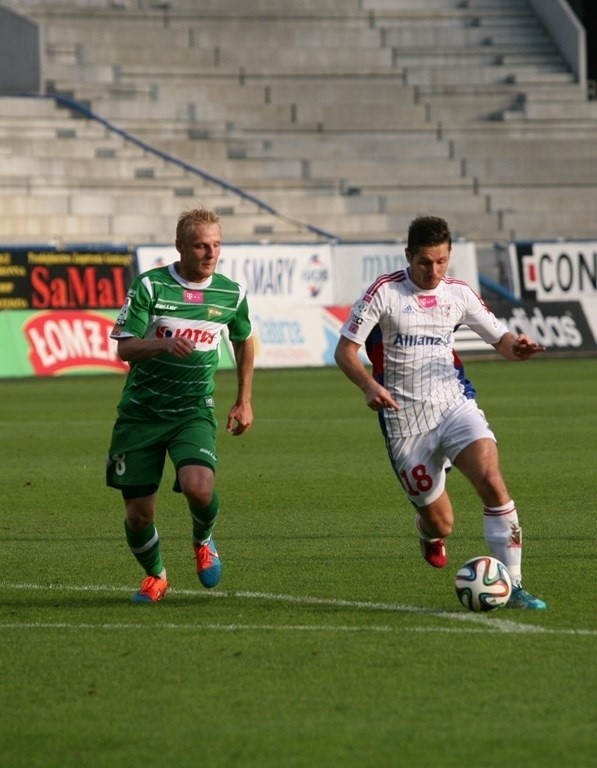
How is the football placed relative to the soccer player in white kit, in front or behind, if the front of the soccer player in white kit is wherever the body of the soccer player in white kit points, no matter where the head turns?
in front

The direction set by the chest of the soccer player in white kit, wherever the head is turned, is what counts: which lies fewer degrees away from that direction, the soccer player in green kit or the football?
the football

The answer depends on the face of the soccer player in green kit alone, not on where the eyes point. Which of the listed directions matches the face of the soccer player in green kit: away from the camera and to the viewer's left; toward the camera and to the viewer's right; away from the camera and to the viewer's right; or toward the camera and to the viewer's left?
toward the camera and to the viewer's right

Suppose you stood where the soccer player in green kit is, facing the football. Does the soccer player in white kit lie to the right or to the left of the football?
left

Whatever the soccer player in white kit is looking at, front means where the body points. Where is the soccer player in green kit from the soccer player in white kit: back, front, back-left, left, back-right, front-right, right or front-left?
back-right

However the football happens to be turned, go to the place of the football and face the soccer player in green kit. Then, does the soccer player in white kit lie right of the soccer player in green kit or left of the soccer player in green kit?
right

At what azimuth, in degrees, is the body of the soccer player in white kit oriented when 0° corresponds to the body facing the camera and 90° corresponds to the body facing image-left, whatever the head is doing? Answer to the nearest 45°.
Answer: approximately 315°
